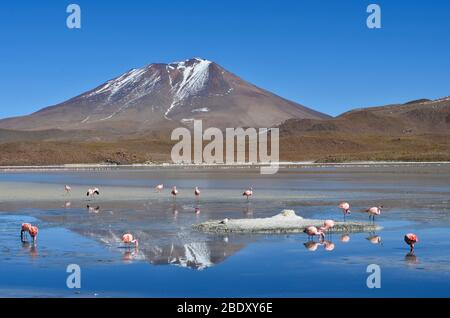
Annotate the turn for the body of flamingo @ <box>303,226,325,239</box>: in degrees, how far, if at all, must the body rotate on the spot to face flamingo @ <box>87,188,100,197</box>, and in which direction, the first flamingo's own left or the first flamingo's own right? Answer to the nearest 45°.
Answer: approximately 135° to the first flamingo's own left

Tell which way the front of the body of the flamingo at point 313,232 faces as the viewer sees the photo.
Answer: to the viewer's right

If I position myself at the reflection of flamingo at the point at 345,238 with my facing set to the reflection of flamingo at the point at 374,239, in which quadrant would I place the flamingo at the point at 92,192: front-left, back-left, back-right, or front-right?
back-left
